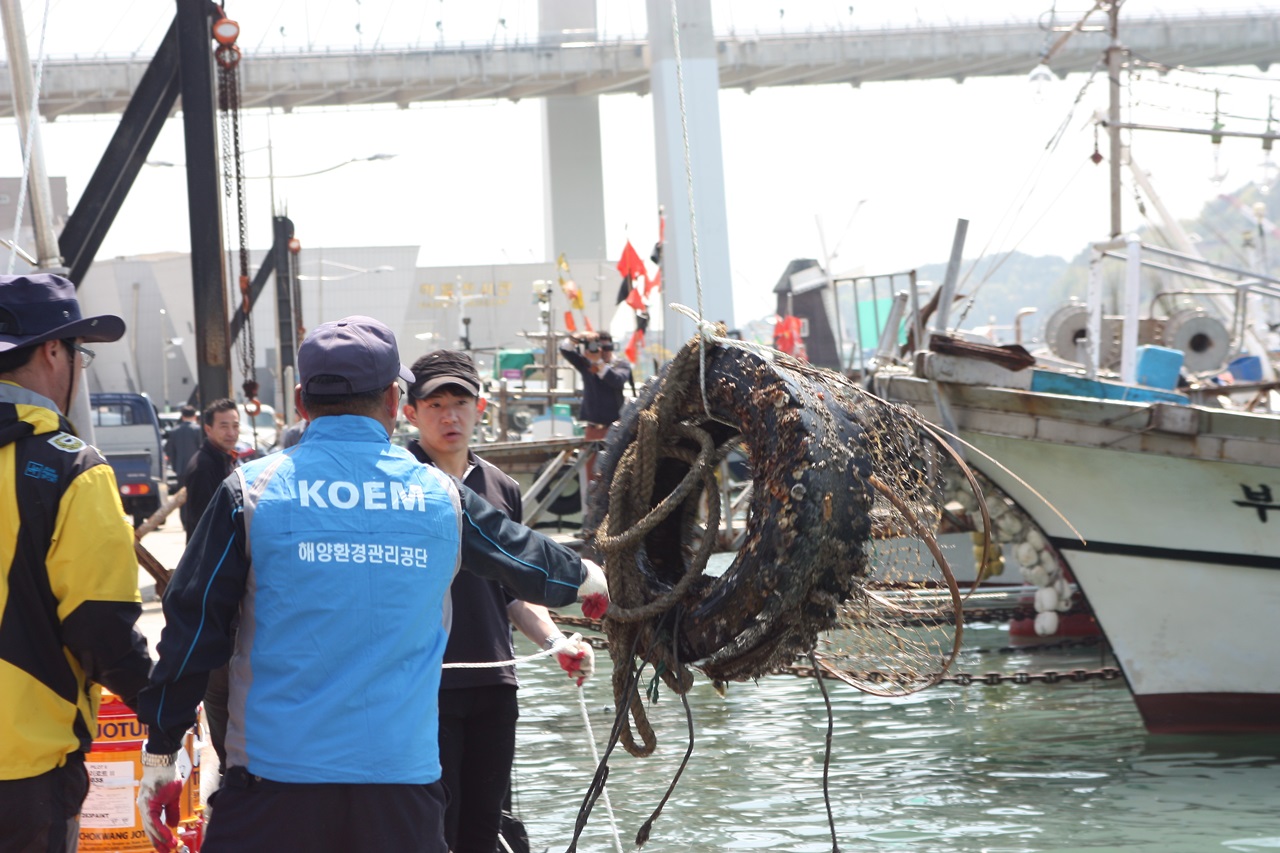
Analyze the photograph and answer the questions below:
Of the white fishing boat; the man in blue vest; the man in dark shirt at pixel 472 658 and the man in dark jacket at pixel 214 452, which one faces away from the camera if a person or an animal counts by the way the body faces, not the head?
the man in blue vest

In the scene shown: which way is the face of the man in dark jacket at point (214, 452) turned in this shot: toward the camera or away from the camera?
toward the camera

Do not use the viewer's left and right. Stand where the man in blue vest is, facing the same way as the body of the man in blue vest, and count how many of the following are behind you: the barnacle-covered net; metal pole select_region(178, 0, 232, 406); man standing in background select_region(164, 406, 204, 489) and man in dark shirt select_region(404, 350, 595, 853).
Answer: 0

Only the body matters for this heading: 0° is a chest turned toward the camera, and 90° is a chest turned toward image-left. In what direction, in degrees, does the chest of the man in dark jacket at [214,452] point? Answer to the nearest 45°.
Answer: approximately 315°

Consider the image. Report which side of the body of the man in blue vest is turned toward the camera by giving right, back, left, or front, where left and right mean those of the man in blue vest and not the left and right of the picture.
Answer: back

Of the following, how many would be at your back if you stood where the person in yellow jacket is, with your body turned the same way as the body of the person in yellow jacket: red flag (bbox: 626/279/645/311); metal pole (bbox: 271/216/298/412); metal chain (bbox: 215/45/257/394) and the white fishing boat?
0

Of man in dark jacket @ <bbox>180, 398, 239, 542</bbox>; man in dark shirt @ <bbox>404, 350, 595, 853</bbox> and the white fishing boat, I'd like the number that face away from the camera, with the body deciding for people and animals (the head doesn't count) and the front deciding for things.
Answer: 0

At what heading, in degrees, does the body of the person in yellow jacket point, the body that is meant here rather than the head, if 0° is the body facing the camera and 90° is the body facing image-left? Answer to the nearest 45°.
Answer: approximately 225°

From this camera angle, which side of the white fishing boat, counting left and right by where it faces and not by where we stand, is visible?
left

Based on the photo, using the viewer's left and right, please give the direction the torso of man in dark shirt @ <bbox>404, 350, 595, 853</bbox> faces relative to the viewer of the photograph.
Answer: facing the viewer and to the right of the viewer
